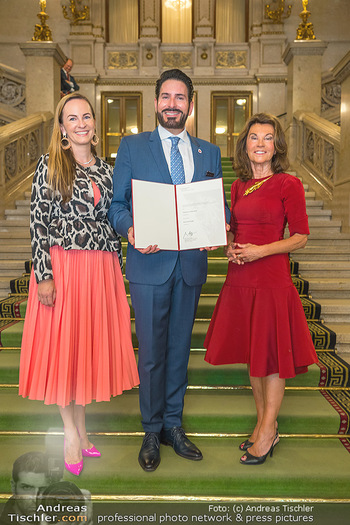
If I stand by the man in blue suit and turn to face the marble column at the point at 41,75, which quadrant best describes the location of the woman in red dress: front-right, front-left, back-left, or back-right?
back-right

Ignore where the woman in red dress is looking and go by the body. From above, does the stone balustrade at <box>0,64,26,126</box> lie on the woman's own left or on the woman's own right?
on the woman's own right

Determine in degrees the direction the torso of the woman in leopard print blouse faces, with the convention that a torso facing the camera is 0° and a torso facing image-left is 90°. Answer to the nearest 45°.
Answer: approximately 315°

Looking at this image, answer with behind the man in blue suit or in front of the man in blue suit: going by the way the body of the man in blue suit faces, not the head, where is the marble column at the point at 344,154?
behind

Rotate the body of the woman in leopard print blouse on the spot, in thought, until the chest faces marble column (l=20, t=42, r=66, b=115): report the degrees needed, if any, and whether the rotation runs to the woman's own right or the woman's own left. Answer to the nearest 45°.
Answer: approximately 135° to the woman's own left

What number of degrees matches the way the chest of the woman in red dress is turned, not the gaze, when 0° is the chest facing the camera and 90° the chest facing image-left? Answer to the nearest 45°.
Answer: approximately 45°

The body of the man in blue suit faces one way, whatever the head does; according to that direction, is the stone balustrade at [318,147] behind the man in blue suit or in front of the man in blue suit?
behind
